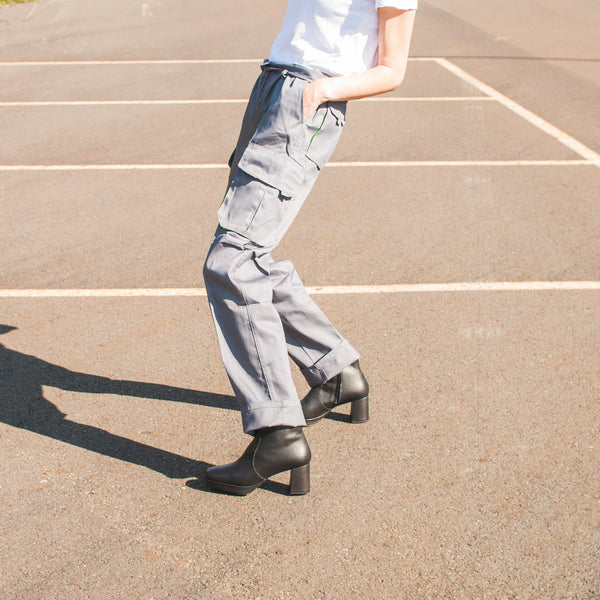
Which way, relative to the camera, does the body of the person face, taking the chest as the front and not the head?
to the viewer's left
